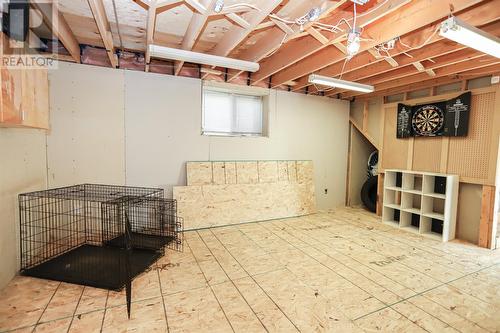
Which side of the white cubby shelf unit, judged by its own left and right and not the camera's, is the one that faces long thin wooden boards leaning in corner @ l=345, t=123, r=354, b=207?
right

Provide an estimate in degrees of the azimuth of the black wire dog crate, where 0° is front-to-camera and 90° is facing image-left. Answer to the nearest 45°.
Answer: approximately 315°

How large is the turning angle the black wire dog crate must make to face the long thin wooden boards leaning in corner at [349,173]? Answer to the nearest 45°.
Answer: approximately 45° to its left

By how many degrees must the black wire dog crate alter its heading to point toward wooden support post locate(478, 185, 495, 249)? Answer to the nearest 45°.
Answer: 0° — it already faces it

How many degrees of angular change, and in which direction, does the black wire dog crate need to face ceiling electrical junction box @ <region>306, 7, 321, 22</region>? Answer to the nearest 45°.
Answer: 0° — it already faces it

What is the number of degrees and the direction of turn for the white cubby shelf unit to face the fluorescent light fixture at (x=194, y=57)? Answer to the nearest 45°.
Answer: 0° — it already faces it

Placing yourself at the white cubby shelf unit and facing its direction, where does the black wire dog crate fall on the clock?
The black wire dog crate is roughly at 12 o'clock from the white cubby shelf unit.

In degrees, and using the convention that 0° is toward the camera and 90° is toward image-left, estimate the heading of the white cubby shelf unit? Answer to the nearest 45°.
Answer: approximately 45°
